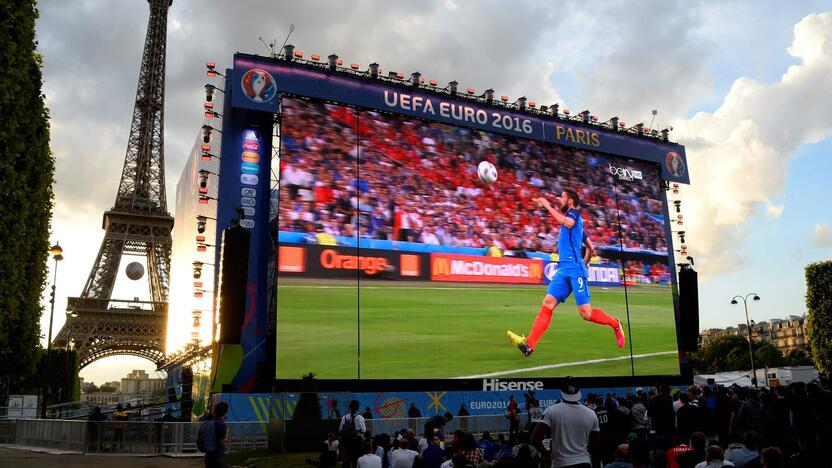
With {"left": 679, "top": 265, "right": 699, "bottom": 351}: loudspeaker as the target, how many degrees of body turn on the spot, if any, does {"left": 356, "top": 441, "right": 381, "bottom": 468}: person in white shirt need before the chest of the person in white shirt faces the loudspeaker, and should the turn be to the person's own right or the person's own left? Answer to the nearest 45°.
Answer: approximately 45° to the person's own right

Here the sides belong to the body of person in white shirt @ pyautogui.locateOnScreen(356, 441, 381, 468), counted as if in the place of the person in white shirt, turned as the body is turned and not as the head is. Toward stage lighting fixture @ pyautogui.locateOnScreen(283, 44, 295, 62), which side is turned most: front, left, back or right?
front

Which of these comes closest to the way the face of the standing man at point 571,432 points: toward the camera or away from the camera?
away from the camera

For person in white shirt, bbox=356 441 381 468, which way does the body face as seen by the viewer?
away from the camera

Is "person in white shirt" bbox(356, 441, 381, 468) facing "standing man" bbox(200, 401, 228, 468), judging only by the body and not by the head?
no

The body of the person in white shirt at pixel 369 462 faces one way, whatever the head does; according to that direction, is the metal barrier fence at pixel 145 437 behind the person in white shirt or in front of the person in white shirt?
in front

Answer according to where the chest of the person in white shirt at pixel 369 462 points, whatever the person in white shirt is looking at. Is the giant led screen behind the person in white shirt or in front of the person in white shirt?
in front

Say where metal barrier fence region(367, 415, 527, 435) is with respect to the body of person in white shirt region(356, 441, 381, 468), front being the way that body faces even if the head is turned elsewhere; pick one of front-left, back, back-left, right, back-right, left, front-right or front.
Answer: front

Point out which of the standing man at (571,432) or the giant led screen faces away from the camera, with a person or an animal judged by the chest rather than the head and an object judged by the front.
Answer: the standing man

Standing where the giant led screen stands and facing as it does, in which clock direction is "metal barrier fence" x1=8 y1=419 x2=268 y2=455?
The metal barrier fence is roughly at 3 o'clock from the giant led screen.

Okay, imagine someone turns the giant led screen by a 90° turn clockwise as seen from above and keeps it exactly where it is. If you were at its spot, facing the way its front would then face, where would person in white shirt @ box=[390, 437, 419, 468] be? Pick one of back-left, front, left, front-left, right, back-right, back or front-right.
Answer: front-left

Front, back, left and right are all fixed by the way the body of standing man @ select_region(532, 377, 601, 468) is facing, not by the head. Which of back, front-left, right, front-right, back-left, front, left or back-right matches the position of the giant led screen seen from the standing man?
front

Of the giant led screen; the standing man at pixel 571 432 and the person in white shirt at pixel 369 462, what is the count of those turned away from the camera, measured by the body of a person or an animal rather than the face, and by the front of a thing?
2

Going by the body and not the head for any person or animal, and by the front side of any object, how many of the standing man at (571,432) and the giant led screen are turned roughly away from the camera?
1

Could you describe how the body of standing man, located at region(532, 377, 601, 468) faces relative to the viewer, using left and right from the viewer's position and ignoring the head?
facing away from the viewer

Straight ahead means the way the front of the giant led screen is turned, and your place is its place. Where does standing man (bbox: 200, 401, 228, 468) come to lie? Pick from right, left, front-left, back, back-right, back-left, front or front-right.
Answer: front-right

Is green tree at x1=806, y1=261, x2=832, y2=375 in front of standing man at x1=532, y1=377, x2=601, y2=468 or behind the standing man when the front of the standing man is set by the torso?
in front
